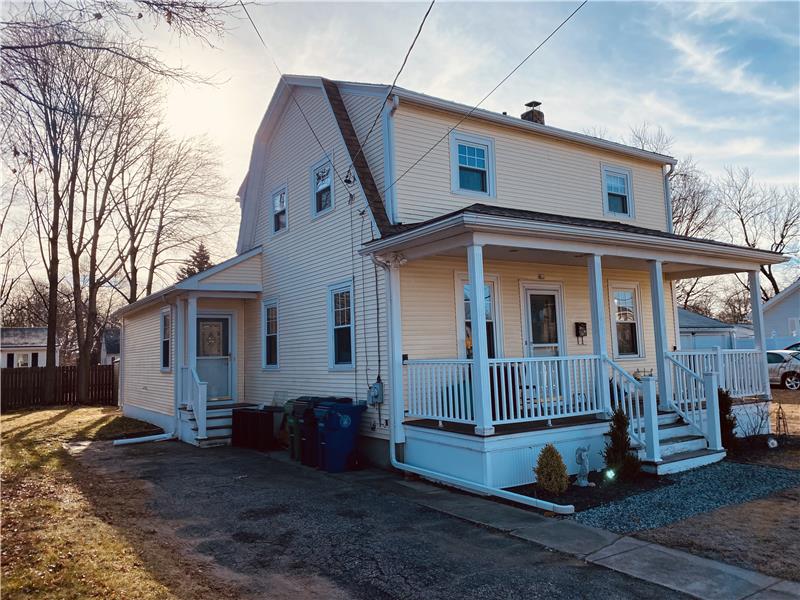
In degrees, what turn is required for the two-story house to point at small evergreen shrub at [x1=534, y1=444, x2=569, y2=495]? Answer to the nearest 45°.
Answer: approximately 45° to its right

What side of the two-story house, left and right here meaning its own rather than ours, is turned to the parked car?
left

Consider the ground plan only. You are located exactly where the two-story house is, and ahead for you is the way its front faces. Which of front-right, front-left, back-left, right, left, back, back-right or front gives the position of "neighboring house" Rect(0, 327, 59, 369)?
back

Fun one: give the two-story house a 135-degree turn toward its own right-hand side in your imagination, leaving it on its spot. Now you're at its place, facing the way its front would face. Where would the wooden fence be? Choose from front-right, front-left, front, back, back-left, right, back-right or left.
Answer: front-right

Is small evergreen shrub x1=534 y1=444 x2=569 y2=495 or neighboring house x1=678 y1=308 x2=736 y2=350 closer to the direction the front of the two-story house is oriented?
the small evergreen shrub

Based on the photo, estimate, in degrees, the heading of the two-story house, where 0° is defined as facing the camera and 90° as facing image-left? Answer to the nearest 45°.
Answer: approximately 315°

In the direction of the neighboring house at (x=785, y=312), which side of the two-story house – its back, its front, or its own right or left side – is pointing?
left

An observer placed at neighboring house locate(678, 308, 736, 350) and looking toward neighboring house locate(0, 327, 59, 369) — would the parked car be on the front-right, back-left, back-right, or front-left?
back-left

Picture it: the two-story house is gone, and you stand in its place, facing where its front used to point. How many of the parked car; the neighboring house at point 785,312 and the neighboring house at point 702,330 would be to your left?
3

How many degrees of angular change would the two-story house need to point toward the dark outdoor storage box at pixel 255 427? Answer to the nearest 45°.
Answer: approximately 135° to its right
